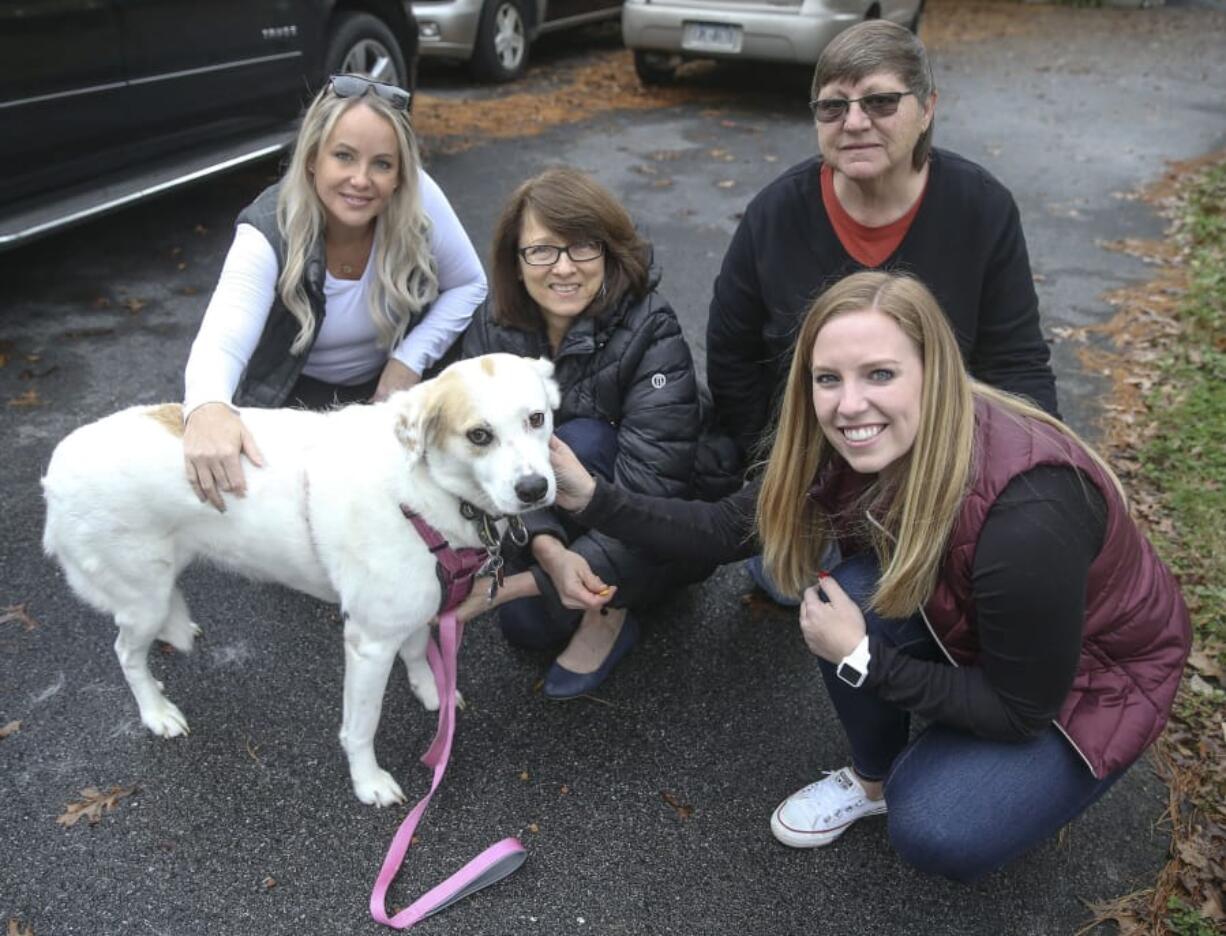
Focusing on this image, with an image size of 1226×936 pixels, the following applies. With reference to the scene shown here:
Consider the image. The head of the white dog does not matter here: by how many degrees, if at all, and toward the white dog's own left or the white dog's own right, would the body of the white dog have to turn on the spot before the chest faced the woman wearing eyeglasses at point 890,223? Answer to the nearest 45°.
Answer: approximately 45° to the white dog's own left

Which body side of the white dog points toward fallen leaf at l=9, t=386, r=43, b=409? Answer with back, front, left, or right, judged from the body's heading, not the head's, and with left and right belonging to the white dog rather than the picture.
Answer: back

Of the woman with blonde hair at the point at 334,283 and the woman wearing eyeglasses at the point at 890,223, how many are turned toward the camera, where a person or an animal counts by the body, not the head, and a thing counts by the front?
2

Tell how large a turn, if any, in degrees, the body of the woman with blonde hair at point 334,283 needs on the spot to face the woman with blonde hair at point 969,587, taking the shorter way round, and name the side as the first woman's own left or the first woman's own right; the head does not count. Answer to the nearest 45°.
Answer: approximately 45° to the first woman's own left

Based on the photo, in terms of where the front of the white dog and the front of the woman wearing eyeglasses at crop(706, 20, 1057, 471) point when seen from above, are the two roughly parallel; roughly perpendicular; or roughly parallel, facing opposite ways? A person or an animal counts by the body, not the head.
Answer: roughly perpendicular

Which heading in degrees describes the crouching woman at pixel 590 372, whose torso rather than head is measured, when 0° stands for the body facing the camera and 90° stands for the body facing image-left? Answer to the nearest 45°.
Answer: approximately 45°

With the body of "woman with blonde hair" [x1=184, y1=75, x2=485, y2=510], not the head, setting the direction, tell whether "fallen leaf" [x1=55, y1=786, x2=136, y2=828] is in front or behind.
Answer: in front

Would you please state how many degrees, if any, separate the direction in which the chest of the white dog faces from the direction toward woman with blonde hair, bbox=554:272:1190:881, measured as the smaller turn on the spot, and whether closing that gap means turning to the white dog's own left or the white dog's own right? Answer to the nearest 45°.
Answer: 0° — it already faces them

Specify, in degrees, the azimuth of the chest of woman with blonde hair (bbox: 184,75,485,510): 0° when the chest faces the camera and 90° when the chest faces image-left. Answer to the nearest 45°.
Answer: approximately 0°

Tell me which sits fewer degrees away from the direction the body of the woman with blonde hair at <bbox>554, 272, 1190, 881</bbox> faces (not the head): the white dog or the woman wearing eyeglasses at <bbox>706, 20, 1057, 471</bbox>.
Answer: the white dog
